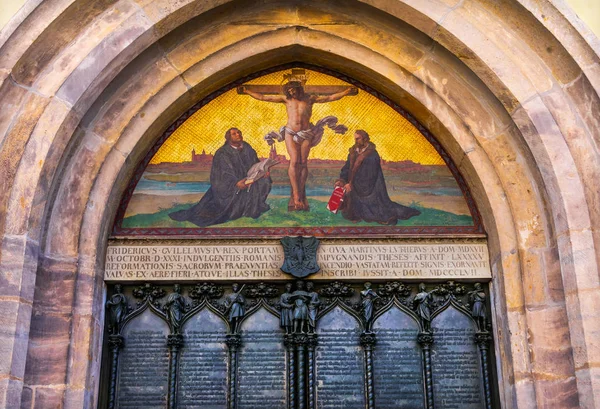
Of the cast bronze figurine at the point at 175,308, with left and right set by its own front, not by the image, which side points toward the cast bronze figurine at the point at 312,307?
left

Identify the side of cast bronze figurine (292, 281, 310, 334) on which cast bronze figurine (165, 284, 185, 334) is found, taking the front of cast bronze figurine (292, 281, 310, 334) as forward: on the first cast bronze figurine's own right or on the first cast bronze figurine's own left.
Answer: on the first cast bronze figurine's own right

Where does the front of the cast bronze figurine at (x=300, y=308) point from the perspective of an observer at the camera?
facing the viewer

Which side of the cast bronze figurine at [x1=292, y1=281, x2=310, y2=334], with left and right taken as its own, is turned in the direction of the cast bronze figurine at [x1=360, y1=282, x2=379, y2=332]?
left

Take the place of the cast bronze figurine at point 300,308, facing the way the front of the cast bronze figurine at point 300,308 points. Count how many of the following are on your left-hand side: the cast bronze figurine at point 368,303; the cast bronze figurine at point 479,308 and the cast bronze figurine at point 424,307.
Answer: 3

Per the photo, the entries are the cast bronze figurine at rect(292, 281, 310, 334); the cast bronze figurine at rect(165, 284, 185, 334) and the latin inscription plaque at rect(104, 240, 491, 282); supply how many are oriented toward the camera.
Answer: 3

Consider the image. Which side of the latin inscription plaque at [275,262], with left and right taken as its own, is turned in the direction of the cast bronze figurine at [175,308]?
right

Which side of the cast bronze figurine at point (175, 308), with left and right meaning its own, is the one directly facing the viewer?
front

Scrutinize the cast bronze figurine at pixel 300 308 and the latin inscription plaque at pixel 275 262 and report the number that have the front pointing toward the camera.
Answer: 2

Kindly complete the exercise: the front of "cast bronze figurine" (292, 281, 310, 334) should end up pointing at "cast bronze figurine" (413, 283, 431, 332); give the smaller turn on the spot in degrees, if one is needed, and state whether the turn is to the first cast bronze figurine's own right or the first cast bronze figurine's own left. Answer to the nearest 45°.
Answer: approximately 90° to the first cast bronze figurine's own left

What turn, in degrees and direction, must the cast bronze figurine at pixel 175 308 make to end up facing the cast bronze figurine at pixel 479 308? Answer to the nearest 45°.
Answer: approximately 90° to its left

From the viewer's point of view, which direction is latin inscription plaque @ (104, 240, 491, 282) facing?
toward the camera
